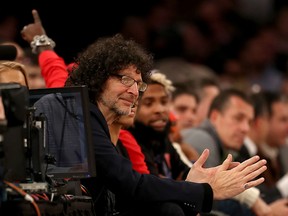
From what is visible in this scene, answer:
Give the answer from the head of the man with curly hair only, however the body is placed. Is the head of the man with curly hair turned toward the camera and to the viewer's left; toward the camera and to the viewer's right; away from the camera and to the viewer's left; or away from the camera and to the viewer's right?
toward the camera and to the viewer's right

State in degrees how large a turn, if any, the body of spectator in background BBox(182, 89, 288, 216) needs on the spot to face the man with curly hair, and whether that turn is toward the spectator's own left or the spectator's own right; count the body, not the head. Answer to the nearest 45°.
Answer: approximately 45° to the spectator's own right
